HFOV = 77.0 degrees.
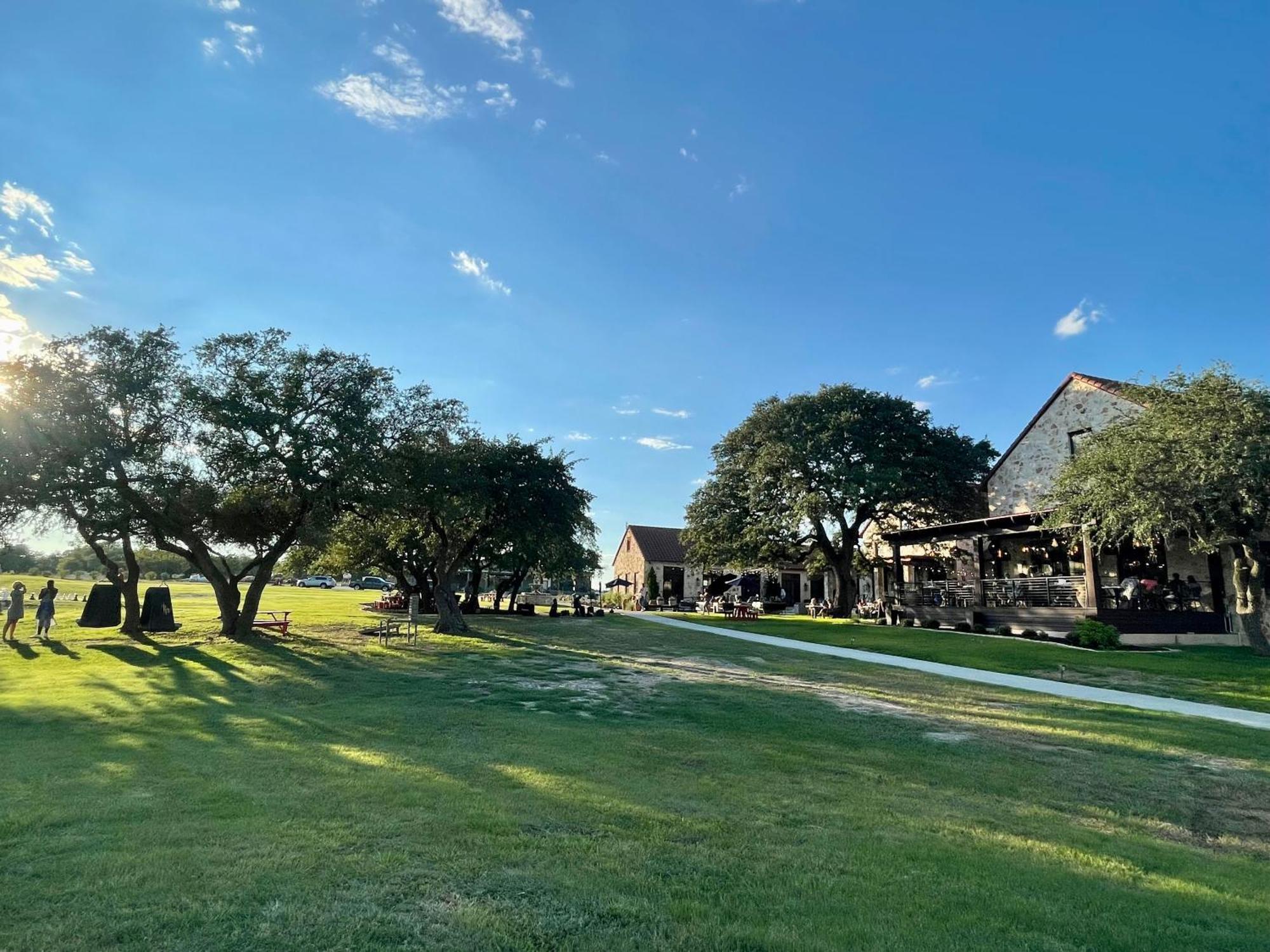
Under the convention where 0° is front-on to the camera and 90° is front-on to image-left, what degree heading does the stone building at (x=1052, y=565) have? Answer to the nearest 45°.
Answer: approximately 45°

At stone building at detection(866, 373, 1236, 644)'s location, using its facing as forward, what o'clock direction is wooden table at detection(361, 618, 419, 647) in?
The wooden table is roughly at 12 o'clock from the stone building.

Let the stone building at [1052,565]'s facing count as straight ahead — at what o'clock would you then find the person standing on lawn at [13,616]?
The person standing on lawn is roughly at 12 o'clock from the stone building.

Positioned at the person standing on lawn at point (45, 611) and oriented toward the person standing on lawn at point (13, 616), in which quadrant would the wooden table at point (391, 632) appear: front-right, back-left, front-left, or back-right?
back-left

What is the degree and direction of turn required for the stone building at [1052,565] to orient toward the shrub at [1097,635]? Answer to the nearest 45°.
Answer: approximately 45° to its left

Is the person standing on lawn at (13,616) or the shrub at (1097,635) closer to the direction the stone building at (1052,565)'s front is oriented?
the person standing on lawn
